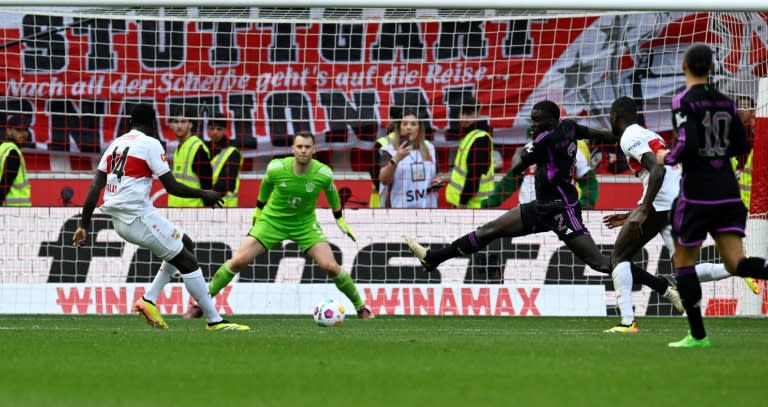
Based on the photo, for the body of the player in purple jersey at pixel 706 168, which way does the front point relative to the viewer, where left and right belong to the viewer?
facing away from the viewer and to the left of the viewer

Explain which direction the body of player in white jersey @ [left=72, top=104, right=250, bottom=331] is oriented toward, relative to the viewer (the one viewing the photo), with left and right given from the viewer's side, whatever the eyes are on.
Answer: facing away from the viewer and to the right of the viewer

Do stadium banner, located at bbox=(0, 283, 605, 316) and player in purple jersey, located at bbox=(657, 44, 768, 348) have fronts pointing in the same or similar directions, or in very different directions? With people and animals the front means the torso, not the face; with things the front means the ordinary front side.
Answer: very different directions

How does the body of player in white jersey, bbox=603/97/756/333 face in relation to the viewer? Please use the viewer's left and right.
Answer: facing to the left of the viewer

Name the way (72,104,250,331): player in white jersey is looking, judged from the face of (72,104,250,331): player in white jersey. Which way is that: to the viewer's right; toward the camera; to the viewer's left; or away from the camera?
away from the camera

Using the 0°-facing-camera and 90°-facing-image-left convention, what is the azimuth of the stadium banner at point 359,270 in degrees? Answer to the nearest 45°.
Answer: approximately 0°

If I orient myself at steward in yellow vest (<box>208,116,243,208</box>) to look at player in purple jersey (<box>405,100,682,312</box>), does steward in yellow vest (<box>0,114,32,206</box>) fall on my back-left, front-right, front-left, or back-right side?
back-right

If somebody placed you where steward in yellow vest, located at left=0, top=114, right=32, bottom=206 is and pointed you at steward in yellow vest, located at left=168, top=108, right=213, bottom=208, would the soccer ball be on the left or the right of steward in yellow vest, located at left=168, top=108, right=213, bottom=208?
right

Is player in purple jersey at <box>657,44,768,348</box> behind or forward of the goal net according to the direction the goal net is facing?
forward
